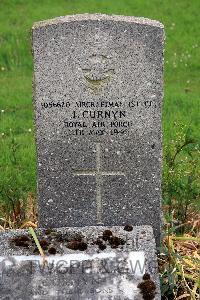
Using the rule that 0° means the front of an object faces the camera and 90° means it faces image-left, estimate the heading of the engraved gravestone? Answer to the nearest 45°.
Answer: approximately 0°
